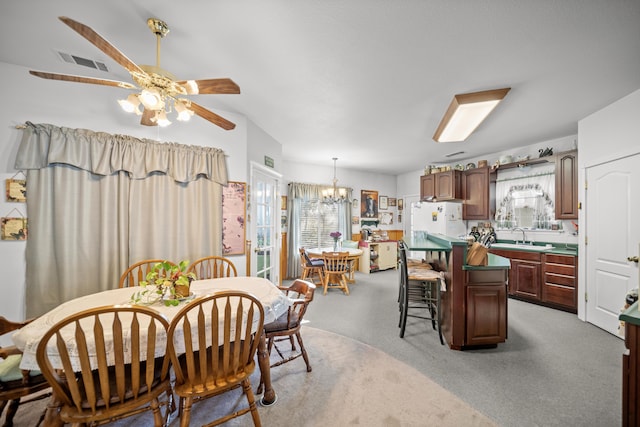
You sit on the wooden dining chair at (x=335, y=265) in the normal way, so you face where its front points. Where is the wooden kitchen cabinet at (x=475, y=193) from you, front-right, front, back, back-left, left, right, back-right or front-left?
right

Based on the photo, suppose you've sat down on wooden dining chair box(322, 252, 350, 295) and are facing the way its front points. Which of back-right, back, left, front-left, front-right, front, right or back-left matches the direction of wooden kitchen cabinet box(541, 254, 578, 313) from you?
right

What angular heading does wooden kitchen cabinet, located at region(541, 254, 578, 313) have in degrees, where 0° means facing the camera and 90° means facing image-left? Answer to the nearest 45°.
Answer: approximately 45°

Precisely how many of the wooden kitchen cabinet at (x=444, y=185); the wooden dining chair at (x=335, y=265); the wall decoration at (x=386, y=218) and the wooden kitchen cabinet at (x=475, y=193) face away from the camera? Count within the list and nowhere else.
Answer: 1

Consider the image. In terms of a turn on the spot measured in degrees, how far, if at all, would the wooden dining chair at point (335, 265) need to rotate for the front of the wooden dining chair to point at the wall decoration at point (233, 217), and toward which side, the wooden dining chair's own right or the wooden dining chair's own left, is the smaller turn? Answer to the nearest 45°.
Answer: approximately 135° to the wooden dining chair's own left

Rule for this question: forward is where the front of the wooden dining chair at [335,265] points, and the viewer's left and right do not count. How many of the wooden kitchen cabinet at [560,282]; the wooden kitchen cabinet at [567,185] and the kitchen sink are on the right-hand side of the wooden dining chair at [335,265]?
3

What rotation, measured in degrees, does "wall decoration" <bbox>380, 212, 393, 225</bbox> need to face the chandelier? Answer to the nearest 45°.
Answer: approximately 45° to its right

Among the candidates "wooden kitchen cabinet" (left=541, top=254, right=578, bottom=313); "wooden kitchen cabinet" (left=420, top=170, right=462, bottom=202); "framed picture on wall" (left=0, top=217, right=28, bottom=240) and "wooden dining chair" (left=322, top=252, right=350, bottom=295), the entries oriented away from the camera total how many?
1

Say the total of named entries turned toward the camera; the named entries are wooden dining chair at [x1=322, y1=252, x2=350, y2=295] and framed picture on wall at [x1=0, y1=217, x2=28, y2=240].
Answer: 1
